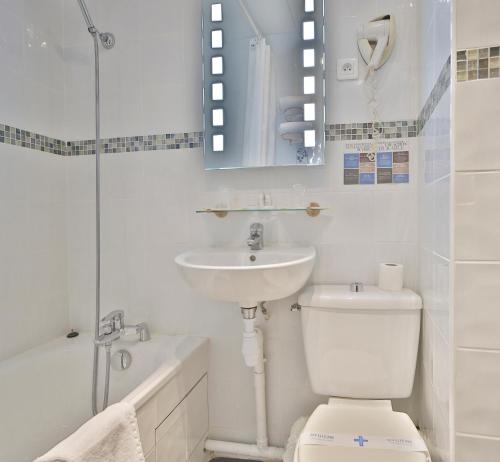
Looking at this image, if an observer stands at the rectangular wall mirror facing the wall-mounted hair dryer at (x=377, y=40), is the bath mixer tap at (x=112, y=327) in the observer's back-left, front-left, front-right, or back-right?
back-right

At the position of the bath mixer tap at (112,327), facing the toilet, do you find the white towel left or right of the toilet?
right

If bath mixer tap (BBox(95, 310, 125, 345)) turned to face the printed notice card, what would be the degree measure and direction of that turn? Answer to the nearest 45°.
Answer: approximately 90° to its left

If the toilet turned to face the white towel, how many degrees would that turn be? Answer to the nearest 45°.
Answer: approximately 45° to its right

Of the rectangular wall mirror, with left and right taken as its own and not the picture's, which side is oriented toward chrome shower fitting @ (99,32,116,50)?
right

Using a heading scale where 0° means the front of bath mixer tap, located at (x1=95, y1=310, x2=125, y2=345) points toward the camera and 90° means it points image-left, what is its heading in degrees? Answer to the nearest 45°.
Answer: approximately 45°
